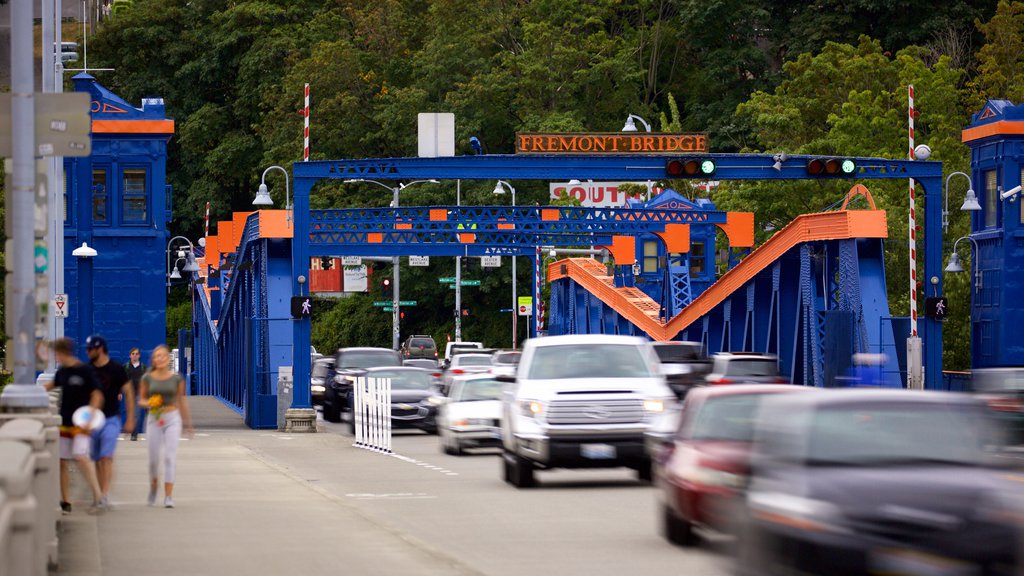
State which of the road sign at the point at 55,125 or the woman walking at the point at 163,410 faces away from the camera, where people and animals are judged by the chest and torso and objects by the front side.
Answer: the road sign

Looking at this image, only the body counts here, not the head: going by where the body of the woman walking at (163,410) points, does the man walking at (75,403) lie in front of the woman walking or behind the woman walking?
in front

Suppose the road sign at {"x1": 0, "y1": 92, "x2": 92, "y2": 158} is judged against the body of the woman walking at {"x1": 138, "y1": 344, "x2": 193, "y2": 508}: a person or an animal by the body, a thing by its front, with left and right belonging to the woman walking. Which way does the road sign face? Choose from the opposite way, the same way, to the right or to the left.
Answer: the opposite way

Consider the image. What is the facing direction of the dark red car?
away from the camera

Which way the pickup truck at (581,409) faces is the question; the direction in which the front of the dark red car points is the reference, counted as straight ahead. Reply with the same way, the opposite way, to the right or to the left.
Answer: the opposite way

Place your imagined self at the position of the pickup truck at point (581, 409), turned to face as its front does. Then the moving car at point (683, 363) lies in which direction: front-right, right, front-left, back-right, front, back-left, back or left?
back

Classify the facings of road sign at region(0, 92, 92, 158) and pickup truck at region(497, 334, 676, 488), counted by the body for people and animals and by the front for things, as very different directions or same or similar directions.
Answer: very different directions

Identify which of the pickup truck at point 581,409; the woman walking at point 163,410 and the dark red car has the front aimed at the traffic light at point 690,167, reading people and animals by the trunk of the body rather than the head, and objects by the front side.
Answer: the dark red car
